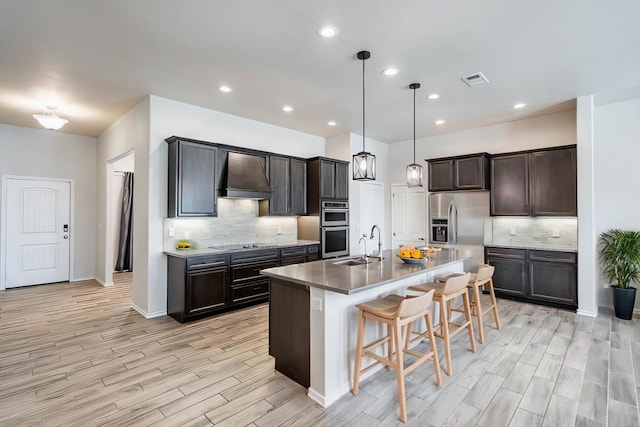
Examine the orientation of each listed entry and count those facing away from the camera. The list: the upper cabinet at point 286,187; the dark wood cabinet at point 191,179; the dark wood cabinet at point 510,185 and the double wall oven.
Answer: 0

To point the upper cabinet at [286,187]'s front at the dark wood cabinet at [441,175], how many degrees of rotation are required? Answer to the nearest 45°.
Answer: approximately 45° to its left

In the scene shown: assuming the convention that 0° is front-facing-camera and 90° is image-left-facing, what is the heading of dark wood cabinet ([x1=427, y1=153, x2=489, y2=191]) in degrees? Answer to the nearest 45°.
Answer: approximately 45°

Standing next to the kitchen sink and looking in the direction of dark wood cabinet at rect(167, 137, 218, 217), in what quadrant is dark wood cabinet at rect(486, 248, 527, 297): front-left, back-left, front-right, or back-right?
back-right

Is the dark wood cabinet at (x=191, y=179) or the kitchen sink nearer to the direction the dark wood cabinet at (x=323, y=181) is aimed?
the kitchen sink

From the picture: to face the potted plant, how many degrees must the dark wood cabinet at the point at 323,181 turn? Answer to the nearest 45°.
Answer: approximately 45° to its left

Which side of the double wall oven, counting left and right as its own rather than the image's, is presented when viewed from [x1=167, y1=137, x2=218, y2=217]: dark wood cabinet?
right

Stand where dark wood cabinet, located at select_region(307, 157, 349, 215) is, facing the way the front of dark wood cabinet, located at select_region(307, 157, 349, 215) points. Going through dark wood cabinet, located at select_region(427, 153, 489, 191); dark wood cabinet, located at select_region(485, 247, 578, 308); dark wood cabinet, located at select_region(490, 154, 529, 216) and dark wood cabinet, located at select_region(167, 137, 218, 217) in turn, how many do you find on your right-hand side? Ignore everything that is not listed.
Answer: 1

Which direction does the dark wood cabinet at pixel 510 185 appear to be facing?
toward the camera

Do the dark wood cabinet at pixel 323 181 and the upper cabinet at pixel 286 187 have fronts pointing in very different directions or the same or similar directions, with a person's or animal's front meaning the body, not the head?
same or similar directions

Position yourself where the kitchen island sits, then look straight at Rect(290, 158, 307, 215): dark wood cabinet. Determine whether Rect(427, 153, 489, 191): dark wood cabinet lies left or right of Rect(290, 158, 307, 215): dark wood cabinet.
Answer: right

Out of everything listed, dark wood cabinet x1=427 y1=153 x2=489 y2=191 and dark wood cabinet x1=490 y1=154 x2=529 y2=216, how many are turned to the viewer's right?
0

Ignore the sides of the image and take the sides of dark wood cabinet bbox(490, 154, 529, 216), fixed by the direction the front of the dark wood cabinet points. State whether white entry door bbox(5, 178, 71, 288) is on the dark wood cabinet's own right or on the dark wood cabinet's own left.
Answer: on the dark wood cabinet's own right

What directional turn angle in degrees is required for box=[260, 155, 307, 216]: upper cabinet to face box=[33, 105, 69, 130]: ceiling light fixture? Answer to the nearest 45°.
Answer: approximately 135° to its right

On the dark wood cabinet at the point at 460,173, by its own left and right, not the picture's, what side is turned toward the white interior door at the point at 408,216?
right

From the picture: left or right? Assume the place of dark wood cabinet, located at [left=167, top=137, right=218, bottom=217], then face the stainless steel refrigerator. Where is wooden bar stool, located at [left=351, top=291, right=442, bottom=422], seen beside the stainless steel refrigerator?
right
